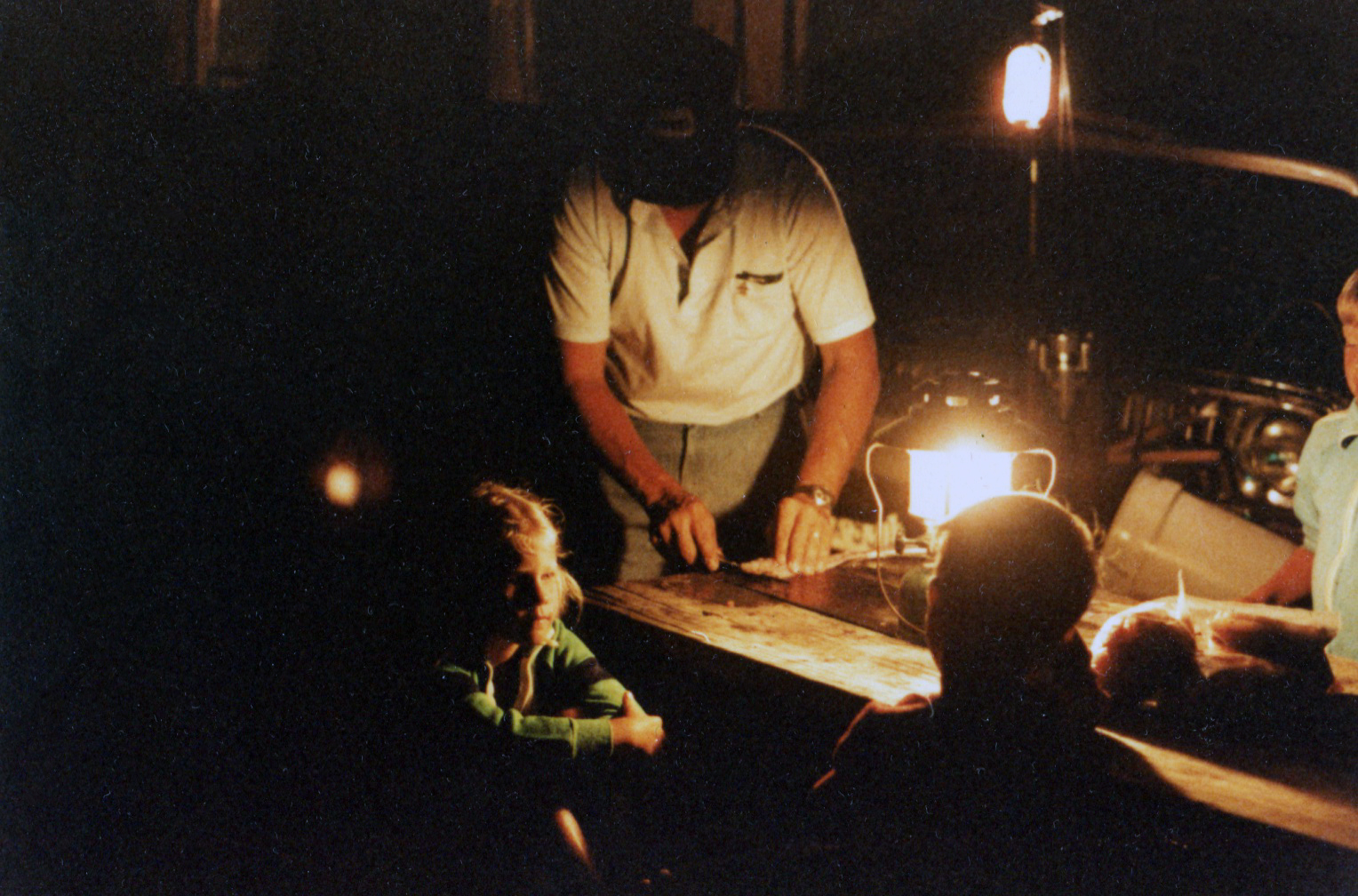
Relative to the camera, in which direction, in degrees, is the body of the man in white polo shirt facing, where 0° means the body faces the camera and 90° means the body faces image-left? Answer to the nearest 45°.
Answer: approximately 0°

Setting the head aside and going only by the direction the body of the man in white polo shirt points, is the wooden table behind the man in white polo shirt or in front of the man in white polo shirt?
in front

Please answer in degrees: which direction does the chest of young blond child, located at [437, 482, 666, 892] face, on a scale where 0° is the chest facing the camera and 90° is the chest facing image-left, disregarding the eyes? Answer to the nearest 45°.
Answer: approximately 315°

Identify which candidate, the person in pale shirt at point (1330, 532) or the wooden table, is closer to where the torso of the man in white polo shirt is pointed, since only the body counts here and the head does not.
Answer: the wooden table

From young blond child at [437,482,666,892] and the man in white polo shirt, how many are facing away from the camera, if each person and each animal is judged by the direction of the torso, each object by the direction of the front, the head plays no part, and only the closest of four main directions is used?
0
